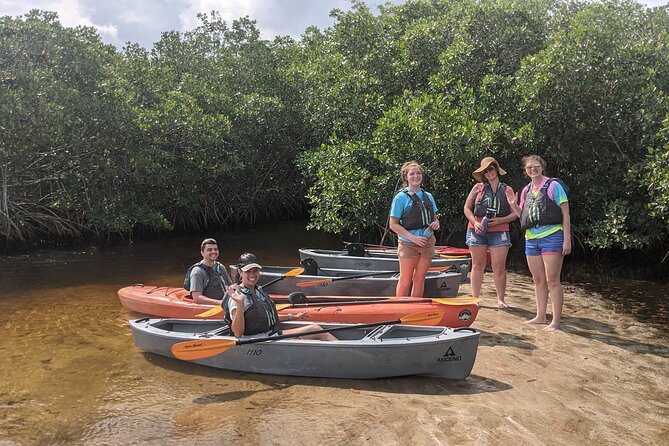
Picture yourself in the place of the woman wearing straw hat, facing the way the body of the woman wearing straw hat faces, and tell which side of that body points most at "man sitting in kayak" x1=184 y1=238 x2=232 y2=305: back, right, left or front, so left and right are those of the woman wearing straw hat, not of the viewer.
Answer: right

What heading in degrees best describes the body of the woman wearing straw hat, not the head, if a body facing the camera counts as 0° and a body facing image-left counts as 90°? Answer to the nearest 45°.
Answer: approximately 0°

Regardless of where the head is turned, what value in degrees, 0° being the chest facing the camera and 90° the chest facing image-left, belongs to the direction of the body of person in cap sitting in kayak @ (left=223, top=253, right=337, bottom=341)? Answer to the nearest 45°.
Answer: approximately 315°

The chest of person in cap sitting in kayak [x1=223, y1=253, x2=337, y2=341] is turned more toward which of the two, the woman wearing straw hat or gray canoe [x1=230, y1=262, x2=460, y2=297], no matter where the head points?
the woman wearing straw hat

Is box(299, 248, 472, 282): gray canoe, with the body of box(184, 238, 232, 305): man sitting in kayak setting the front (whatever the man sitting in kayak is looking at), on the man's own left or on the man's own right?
on the man's own left
